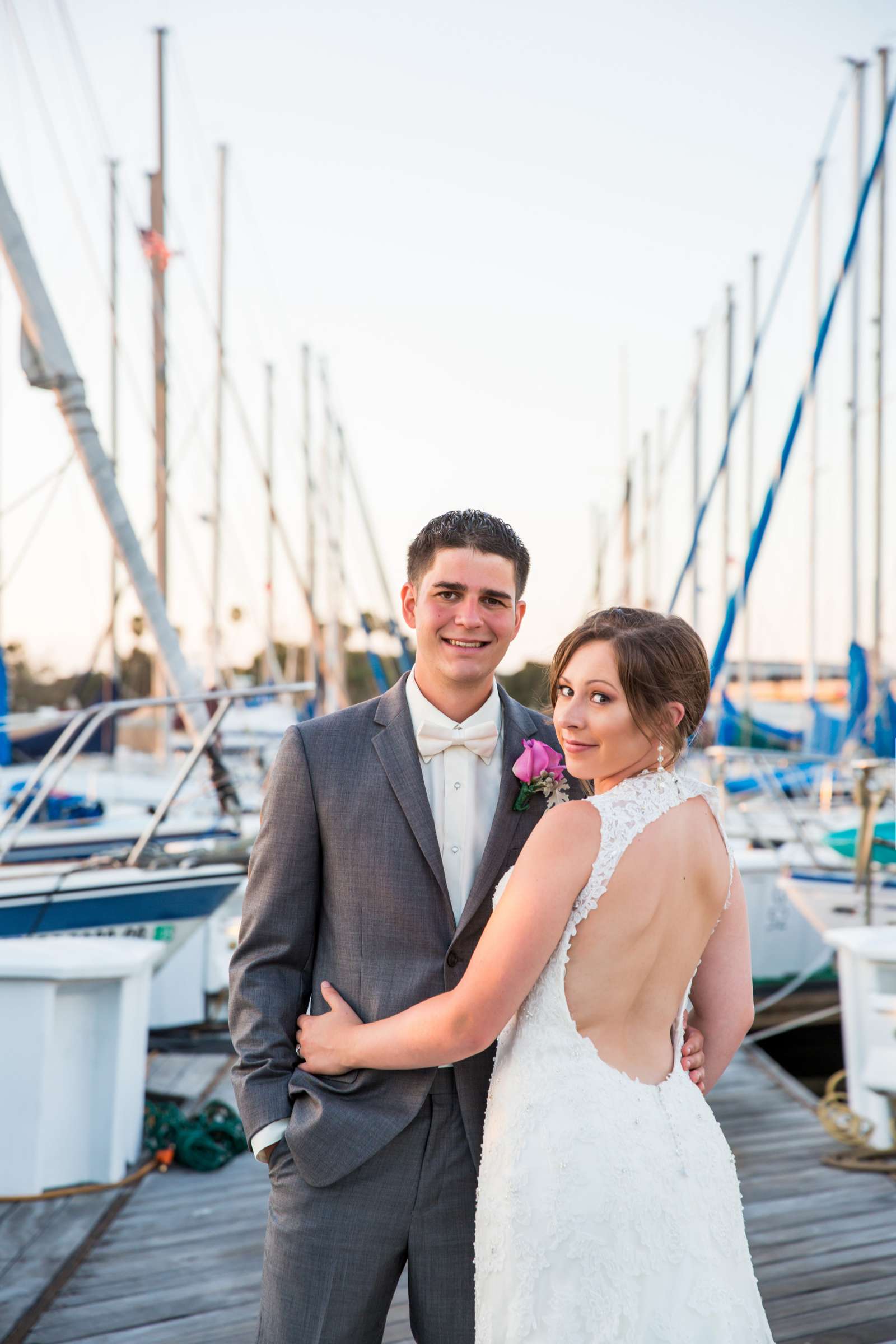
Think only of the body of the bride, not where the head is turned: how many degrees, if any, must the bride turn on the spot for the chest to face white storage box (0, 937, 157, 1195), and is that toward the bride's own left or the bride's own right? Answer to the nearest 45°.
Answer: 0° — they already face it

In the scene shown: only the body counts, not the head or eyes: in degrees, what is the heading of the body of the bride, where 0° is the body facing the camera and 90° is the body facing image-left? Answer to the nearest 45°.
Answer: approximately 135°

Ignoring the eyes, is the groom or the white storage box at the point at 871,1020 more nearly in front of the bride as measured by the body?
the groom

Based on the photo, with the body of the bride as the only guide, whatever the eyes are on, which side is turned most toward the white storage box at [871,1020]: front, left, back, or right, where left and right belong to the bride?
right
